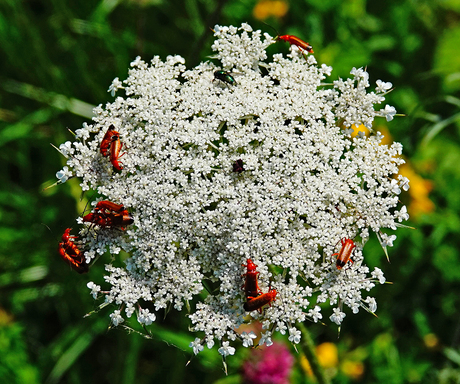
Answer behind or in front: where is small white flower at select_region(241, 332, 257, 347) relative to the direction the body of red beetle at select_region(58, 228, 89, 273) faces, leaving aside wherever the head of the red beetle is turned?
behind
